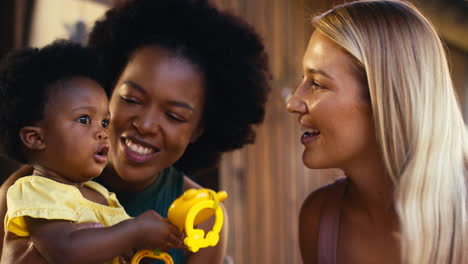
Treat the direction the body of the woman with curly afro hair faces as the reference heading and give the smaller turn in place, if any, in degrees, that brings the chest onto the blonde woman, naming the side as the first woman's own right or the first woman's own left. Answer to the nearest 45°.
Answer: approximately 90° to the first woman's own left

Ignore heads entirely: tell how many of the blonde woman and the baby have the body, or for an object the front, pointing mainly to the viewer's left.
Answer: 1

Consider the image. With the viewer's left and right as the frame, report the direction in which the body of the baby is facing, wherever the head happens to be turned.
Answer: facing the viewer and to the right of the viewer

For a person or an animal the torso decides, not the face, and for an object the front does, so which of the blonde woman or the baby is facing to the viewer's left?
the blonde woman

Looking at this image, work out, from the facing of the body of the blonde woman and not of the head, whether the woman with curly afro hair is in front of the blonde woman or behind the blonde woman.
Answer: in front

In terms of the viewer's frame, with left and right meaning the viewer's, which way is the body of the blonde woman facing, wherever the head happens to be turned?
facing to the left of the viewer

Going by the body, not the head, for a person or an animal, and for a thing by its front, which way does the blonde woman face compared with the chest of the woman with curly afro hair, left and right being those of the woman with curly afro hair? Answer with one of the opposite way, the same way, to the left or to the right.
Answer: to the right

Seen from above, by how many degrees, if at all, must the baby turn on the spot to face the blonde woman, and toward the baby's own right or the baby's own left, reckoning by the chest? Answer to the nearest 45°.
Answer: approximately 45° to the baby's own left

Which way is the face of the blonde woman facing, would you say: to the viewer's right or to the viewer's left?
to the viewer's left
